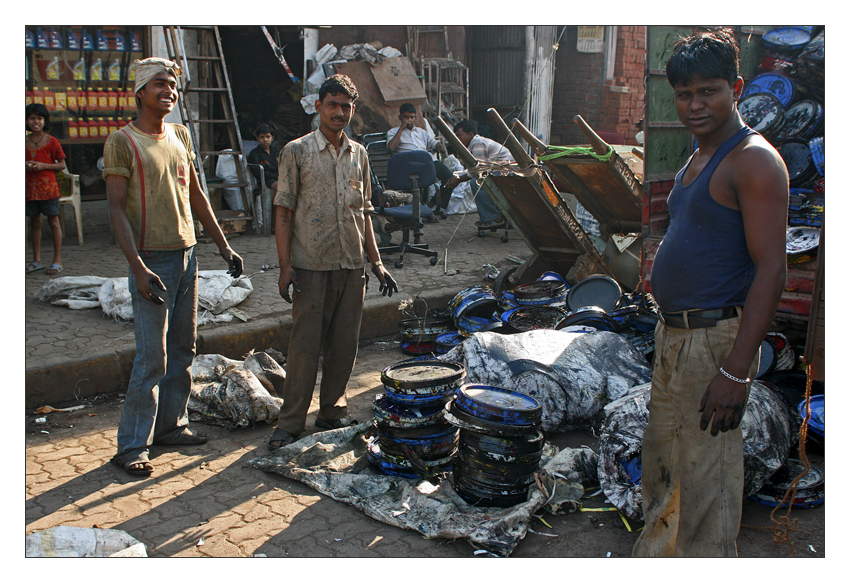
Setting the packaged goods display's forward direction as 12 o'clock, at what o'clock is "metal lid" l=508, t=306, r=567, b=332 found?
The metal lid is roughly at 11 o'clock from the packaged goods display.

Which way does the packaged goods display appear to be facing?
toward the camera

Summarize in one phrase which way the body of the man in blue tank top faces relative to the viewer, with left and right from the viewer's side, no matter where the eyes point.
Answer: facing the viewer and to the left of the viewer

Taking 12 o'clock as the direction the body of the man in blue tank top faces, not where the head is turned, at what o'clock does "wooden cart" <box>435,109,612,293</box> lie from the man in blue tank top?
The wooden cart is roughly at 4 o'clock from the man in blue tank top.

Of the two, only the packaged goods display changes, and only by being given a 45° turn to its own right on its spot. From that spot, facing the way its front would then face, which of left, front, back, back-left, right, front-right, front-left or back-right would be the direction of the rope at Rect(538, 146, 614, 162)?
left

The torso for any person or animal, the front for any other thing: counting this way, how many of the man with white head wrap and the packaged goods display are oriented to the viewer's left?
0

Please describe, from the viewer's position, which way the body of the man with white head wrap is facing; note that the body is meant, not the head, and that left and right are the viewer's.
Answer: facing the viewer and to the right of the viewer

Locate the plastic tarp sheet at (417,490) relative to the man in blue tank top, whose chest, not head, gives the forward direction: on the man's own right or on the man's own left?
on the man's own right

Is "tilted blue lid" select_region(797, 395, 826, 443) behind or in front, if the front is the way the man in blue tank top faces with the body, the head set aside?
behind

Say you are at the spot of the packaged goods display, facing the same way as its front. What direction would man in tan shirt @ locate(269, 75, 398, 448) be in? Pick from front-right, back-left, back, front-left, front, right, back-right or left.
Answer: front

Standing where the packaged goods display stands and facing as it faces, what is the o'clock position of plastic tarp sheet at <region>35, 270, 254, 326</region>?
The plastic tarp sheet is roughly at 12 o'clock from the packaged goods display.
